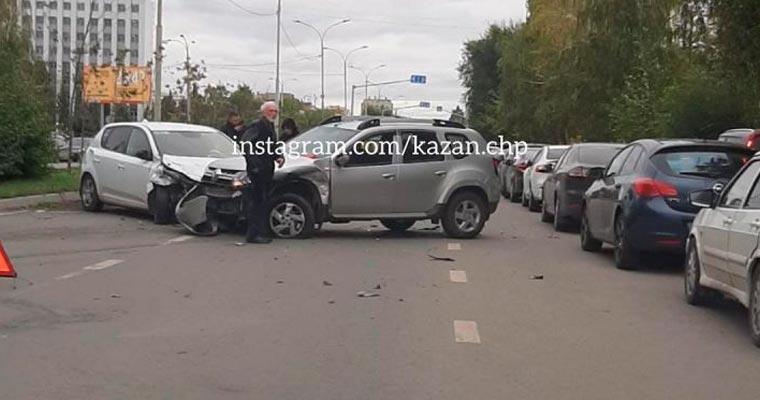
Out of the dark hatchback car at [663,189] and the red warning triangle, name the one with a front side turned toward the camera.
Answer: the red warning triangle

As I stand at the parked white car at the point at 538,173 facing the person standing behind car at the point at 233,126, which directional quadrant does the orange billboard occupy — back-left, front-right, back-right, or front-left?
front-right

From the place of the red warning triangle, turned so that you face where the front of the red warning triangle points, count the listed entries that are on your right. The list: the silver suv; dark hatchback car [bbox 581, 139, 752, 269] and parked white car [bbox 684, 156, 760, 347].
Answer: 0

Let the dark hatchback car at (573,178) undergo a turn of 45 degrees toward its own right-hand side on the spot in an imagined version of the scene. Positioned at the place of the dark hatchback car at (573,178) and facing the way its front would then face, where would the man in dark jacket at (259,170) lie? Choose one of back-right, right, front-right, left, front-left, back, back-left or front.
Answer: back-left

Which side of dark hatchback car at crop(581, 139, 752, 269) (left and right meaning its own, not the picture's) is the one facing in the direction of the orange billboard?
front

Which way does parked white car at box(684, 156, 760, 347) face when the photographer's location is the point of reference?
facing away from the viewer and to the left of the viewer

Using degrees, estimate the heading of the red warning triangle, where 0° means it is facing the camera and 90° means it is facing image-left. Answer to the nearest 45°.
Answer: approximately 0°

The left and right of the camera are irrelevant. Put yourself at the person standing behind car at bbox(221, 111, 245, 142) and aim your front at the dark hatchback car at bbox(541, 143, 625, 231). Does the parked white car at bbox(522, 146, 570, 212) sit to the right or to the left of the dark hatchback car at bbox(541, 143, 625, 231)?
left

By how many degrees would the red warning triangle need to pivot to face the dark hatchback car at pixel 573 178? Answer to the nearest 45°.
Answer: approximately 135° to its left

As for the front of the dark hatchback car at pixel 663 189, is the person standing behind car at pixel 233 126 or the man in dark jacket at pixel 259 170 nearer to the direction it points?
the person standing behind car

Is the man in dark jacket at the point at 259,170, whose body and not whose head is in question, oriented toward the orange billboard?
no

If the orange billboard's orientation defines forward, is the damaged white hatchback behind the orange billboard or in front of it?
in front

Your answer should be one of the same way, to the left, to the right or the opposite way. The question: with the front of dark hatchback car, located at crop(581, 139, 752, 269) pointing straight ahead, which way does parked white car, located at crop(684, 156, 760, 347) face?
the same way

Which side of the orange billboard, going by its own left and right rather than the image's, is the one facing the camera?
front

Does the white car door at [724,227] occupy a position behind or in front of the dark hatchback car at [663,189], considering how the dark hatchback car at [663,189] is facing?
behind

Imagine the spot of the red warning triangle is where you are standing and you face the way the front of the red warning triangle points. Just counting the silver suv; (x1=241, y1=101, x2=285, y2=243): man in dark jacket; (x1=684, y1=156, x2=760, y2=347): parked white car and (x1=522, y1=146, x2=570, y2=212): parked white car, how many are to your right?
0
